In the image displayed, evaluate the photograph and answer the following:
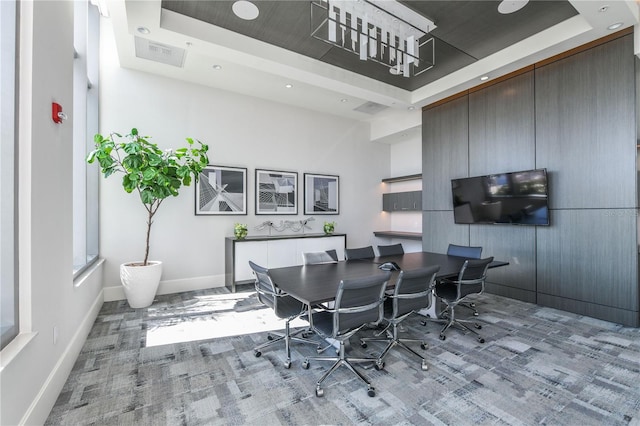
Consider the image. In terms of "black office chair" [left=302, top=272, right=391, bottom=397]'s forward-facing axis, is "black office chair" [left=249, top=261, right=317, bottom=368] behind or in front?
in front

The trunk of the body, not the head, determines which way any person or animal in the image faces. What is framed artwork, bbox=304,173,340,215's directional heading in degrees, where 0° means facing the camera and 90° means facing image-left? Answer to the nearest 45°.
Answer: approximately 315°

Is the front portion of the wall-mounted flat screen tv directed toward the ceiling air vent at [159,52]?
yes

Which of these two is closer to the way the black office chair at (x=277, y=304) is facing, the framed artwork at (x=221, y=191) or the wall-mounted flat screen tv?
the wall-mounted flat screen tv

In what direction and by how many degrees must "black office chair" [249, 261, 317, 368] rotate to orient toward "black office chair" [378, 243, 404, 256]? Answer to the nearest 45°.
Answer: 0° — it already faces it

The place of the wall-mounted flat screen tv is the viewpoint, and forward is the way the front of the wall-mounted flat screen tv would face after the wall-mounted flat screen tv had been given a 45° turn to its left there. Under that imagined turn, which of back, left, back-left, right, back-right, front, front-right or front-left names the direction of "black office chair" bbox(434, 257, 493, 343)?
front

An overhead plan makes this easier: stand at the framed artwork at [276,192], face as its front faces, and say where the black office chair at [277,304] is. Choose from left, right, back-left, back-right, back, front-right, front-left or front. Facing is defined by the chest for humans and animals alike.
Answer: front-right

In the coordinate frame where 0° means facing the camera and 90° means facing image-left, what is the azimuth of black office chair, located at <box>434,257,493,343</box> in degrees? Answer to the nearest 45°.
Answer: approximately 135°

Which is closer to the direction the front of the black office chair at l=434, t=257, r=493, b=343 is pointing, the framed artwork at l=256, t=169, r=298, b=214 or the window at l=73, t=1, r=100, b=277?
the framed artwork

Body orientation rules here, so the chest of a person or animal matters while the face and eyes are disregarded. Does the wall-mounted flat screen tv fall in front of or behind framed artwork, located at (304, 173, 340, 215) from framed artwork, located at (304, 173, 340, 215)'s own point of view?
in front

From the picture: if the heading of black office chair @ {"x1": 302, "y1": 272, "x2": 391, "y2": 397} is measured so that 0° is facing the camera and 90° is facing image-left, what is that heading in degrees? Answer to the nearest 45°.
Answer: approximately 135°

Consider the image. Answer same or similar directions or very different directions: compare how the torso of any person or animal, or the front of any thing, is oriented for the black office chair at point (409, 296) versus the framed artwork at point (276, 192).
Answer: very different directions

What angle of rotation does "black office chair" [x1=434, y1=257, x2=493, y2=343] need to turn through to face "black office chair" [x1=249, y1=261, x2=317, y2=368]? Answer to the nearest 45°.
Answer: approximately 90° to its left

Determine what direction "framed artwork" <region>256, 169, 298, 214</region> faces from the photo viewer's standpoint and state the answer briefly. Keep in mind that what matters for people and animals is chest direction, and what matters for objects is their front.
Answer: facing the viewer and to the right of the viewer
